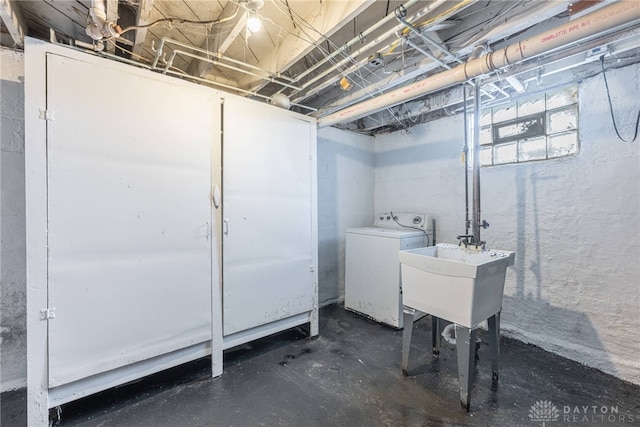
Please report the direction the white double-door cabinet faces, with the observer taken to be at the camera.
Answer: facing the viewer and to the right of the viewer

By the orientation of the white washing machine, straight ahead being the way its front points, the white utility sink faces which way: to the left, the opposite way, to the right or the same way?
the same way

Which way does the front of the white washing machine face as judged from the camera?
facing the viewer and to the left of the viewer

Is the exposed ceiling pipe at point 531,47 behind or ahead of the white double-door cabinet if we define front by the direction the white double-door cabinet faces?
ahead

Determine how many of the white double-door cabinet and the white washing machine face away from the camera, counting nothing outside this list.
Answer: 0

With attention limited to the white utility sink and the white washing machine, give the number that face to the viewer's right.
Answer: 0
